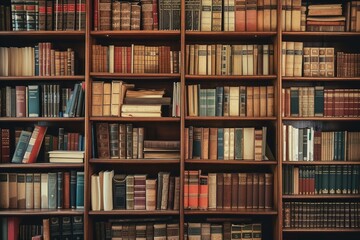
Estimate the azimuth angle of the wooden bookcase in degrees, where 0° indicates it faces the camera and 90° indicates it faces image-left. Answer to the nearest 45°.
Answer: approximately 0°
